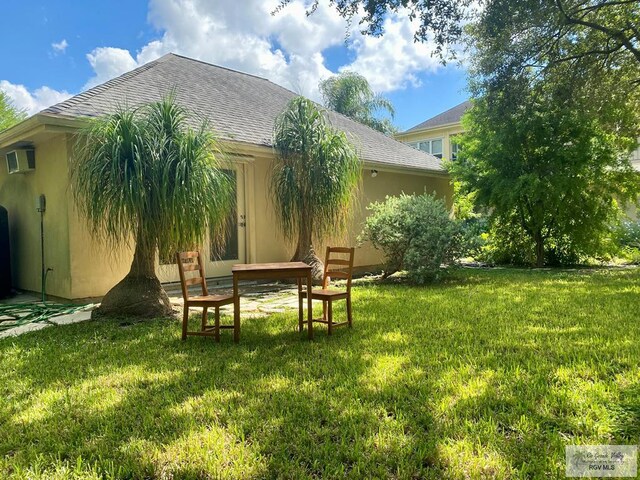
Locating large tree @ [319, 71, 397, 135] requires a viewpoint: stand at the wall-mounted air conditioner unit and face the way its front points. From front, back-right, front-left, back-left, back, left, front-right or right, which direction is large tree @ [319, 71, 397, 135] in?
back

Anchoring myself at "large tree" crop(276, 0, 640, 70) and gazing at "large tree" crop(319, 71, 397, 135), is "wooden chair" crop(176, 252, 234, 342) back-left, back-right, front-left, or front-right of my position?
back-left

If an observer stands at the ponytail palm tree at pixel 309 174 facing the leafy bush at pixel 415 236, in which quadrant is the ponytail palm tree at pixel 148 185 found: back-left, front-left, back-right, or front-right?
back-right

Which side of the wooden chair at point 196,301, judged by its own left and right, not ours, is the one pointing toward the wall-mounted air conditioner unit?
back

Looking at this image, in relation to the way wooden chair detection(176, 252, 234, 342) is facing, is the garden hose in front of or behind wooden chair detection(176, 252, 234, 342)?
behind

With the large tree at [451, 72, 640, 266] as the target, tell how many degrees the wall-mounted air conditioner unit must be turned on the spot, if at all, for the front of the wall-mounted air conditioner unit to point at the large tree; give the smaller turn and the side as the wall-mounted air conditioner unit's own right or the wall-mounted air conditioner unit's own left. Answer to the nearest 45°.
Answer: approximately 135° to the wall-mounted air conditioner unit's own left

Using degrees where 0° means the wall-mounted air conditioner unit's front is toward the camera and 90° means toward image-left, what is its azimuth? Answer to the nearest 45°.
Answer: approximately 45°

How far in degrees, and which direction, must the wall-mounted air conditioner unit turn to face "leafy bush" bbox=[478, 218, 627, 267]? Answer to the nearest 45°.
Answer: approximately 135° to its left

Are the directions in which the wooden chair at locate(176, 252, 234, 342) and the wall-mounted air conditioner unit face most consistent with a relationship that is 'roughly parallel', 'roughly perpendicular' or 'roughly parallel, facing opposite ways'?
roughly perpendicular

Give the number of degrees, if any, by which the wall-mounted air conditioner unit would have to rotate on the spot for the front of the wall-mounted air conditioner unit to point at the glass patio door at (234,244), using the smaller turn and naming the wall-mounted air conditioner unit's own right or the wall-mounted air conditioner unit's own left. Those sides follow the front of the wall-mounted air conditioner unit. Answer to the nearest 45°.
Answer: approximately 135° to the wall-mounted air conditioner unit's own left

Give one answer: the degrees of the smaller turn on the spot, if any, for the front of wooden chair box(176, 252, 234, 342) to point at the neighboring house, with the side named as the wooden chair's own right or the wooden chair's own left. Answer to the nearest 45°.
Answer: approximately 90° to the wooden chair's own left

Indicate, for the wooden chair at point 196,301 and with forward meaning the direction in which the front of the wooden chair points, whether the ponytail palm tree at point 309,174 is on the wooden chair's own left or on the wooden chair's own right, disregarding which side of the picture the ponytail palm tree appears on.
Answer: on the wooden chair's own left

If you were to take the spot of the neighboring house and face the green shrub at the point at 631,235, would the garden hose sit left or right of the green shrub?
right

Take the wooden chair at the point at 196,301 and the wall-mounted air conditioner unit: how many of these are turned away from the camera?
0
